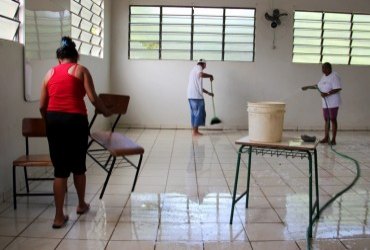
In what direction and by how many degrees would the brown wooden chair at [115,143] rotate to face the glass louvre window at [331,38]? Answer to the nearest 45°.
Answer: approximately 90° to its left

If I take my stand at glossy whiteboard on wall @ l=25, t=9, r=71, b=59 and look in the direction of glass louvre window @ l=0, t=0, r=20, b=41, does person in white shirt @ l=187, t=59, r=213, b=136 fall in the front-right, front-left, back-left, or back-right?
back-left

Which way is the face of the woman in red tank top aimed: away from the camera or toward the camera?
away from the camera

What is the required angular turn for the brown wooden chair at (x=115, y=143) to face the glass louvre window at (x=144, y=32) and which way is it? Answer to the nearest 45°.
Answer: approximately 135° to its left

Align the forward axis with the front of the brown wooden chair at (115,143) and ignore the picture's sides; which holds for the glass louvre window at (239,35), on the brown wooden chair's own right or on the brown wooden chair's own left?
on the brown wooden chair's own left

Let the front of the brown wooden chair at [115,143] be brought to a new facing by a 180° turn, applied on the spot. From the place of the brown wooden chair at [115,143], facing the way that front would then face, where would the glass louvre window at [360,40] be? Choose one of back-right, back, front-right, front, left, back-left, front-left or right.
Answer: right

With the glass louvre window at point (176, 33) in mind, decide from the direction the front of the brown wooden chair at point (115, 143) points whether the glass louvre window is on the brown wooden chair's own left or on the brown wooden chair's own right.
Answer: on the brown wooden chair's own left

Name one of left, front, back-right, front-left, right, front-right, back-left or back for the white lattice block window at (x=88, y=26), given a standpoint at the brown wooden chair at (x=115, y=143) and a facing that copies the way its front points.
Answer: back-left

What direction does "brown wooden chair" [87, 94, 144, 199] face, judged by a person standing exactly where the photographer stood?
facing the viewer and to the right of the viewer

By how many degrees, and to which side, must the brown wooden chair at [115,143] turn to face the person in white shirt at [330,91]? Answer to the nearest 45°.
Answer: approximately 90° to its left
